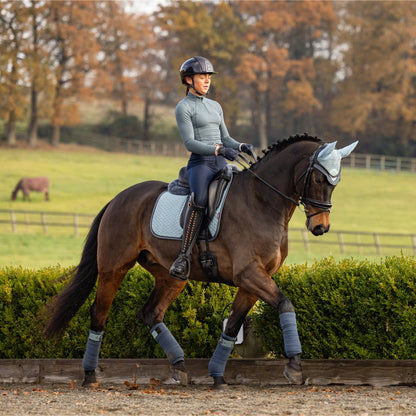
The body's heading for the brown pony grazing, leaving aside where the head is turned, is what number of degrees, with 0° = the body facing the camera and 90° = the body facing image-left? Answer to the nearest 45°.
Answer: approximately 90°

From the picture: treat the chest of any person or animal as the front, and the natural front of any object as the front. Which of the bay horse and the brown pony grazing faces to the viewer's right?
the bay horse

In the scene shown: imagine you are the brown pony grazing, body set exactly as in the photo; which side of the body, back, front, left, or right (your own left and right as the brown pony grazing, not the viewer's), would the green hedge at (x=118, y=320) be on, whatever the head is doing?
left

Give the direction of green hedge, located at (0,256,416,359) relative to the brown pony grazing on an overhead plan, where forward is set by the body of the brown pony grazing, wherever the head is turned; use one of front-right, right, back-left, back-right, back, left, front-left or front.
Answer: left

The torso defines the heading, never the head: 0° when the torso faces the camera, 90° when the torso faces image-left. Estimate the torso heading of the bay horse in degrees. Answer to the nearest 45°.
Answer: approximately 270°

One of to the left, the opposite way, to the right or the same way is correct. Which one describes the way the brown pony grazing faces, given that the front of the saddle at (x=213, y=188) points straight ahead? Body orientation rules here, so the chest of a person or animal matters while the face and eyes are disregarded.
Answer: the opposite way

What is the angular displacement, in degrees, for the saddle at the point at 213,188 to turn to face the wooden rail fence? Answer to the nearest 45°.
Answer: approximately 90° to its left

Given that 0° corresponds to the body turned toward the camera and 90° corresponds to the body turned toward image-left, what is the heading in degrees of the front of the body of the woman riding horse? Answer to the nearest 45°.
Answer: approximately 315°

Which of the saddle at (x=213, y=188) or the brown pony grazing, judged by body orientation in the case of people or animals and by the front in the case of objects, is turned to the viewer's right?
the saddle

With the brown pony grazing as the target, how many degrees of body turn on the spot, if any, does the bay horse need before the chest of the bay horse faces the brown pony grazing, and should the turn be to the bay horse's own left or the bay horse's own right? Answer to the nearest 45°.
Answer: approximately 90° to the bay horse's own left
